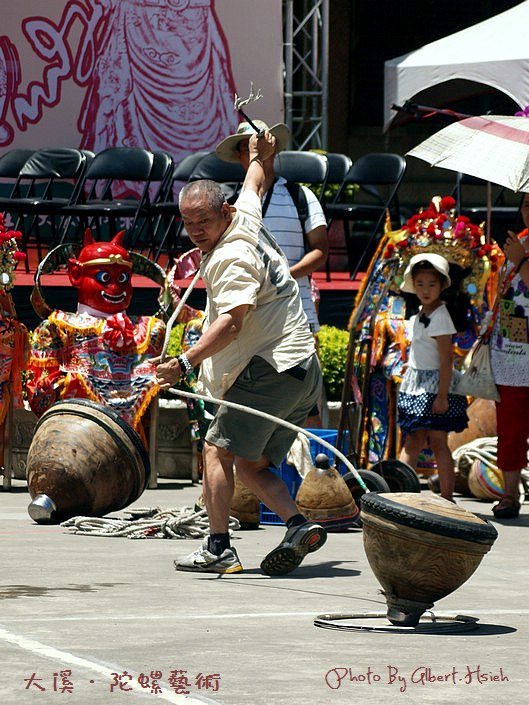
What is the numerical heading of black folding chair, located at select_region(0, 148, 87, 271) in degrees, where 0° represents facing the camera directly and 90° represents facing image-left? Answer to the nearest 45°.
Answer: approximately 45°

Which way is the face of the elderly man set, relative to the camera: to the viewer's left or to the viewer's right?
to the viewer's left

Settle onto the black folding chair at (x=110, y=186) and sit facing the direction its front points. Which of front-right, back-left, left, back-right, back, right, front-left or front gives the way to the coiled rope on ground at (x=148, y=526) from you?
front-left

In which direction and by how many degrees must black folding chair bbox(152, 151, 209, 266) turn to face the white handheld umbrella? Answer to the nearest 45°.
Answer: approximately 45° to its left

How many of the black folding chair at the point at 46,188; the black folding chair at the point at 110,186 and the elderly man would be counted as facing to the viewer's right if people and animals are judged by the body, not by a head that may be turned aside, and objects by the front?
0

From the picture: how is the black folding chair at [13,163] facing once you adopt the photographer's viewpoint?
facing the viewer and to the left of the viewer

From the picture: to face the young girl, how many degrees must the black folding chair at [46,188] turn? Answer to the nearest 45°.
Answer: approximately 45° to its left

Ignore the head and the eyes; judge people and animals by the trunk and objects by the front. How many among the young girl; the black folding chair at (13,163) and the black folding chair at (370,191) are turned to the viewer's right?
0

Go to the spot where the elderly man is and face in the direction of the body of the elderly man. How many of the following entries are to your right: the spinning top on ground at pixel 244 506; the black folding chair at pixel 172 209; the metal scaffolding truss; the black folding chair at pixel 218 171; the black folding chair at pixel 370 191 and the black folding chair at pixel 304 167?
6

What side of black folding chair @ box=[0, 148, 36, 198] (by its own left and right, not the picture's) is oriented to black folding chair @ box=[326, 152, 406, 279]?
left

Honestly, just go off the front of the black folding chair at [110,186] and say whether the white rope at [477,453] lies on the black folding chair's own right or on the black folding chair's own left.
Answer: on the black folding chair's own left
